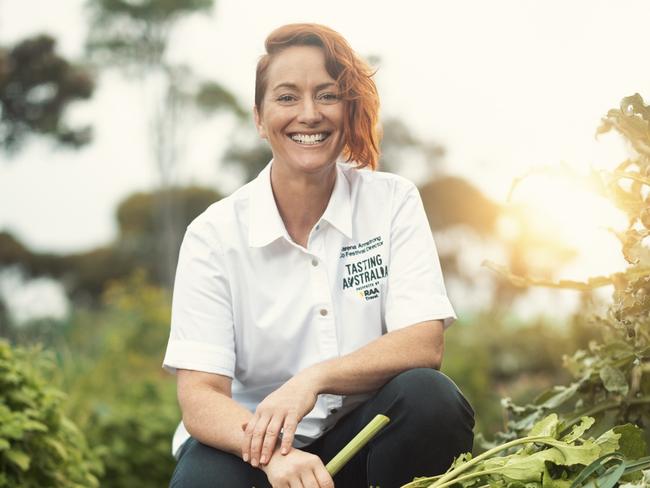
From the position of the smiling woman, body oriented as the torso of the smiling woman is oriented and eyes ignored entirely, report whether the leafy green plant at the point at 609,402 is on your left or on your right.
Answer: on your left

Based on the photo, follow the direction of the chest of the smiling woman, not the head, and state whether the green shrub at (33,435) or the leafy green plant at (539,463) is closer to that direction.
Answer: the leafy green plant

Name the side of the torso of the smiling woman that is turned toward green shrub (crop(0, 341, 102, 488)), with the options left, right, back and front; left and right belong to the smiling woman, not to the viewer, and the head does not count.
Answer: right

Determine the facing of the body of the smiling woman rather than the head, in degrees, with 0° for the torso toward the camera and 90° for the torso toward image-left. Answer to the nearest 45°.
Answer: approximately 0°

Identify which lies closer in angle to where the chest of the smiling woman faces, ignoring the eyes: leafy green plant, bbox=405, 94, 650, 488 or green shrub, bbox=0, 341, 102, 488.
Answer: the leafy green plant
